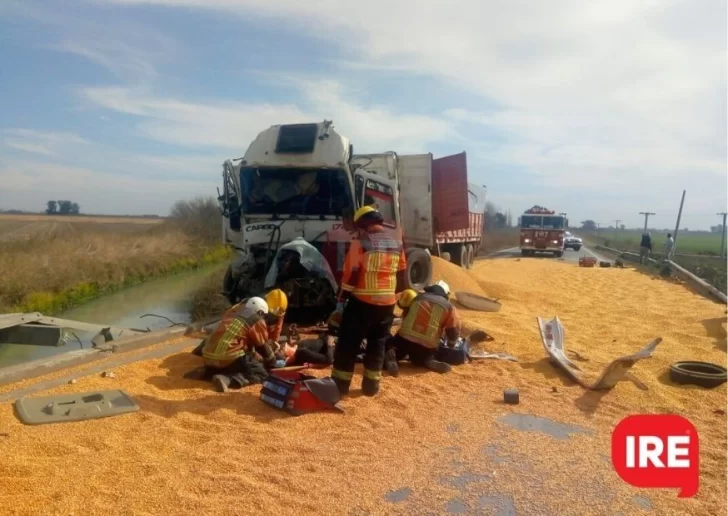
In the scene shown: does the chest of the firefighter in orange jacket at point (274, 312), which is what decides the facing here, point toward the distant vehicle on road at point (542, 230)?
no

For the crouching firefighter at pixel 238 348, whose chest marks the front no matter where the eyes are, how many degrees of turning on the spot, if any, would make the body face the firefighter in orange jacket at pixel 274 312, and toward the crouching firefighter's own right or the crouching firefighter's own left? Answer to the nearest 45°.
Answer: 0° — they already face them

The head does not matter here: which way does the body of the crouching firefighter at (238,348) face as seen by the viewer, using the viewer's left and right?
facing away from the viewer and to the right of the viewer

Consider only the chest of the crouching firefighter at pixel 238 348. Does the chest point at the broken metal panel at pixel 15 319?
no

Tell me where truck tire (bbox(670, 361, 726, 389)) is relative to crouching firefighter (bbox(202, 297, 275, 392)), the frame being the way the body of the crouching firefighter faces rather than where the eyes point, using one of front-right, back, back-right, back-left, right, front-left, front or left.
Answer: front-right

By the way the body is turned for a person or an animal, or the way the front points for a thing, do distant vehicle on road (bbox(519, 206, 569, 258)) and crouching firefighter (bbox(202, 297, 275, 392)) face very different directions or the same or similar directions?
very different directions

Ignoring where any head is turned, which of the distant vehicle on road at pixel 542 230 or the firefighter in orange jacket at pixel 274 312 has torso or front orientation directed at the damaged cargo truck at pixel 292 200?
the distant vehicle on road

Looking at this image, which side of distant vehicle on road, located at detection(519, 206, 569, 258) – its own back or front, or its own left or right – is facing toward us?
front

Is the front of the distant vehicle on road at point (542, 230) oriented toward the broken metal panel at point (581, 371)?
yes

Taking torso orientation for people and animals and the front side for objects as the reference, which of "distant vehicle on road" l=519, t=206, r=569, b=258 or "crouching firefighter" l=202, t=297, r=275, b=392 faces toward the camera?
the distant vehicle on road

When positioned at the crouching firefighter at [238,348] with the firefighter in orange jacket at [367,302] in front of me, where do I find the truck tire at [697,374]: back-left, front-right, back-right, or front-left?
front-left

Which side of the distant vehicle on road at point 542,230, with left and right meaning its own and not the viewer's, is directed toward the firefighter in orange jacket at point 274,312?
front

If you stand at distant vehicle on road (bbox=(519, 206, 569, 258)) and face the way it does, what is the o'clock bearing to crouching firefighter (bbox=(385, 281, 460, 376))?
The crouching firefighter is roughly at 12 o'clock from the distant vehicle on road.

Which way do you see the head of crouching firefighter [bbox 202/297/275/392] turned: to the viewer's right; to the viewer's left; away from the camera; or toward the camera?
to the viewer's right

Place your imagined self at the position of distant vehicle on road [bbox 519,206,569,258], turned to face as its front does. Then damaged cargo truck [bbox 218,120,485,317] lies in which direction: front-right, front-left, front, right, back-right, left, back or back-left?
front

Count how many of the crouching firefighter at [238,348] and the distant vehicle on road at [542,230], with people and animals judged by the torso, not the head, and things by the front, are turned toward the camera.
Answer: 1

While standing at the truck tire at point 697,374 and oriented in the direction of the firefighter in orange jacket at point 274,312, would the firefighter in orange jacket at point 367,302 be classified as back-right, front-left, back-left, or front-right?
front-left

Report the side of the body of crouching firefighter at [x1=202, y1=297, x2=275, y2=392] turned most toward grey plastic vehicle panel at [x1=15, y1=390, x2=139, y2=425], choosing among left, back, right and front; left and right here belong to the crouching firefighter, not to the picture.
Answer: back

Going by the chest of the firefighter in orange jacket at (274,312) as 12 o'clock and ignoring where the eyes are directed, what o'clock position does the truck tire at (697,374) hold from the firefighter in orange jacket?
The truck tire is roughly at 11 o'clock from the firefighter in orange jacket.

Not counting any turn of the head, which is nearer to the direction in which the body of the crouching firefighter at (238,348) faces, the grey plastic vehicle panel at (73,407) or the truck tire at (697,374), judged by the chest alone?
the truck tire

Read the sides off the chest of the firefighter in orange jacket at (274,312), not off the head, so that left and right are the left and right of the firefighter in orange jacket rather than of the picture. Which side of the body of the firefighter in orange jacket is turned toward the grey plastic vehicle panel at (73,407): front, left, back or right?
right
